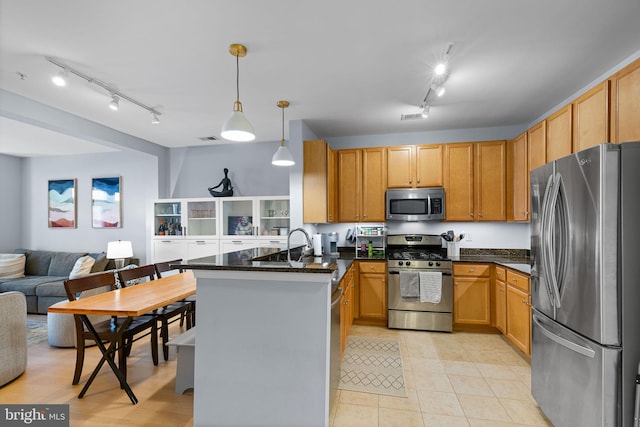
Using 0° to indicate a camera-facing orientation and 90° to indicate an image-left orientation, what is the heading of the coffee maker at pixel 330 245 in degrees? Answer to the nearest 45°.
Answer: approximately 315°

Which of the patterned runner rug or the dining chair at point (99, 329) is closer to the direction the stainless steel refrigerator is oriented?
the dining chair

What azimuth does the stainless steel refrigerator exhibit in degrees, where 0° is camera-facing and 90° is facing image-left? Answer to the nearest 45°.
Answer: approximately 45°

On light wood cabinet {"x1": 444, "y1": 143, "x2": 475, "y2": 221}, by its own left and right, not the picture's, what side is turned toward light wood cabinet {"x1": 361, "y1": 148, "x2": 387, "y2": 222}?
right
